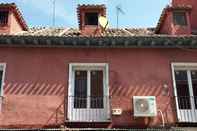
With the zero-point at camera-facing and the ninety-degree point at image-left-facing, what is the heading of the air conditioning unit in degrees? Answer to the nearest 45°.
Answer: approximately 0°
